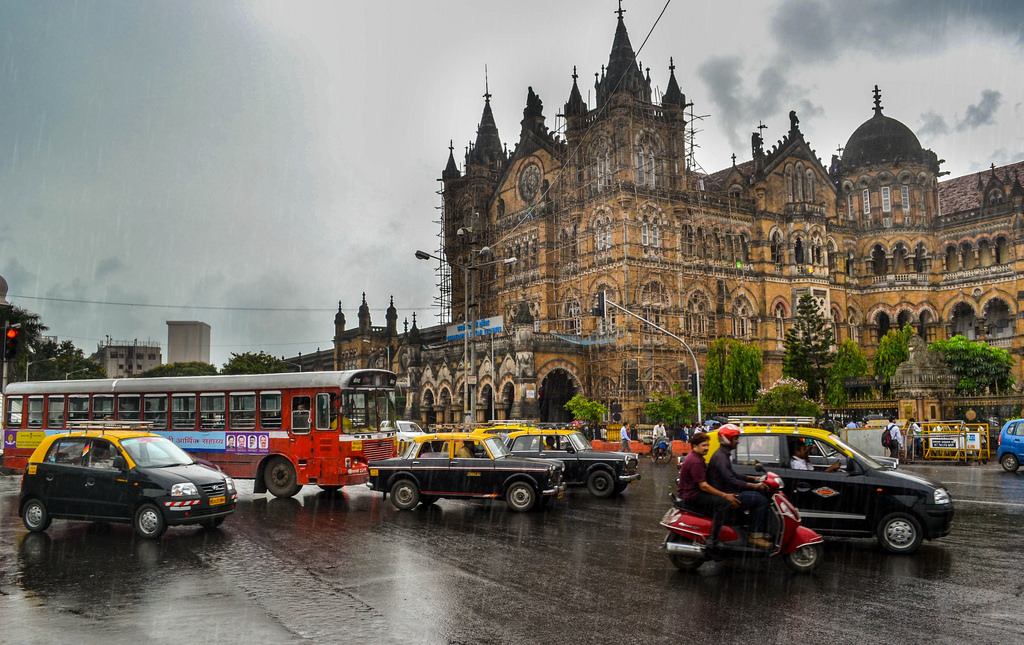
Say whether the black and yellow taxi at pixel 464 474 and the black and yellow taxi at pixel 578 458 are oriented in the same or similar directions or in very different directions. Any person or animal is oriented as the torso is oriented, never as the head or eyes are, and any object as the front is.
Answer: same or similar directions

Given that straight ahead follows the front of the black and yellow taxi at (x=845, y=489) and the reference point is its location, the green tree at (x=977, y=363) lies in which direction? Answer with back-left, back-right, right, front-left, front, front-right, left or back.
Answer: left

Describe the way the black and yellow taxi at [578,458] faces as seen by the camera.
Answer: facing to the right of the viewer

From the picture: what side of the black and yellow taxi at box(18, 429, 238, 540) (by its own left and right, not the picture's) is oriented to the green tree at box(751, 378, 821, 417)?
left

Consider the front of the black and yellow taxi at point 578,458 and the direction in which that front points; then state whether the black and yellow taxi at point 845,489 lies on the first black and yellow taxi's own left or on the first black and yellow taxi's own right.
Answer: on the first black and yellow taxi's own right

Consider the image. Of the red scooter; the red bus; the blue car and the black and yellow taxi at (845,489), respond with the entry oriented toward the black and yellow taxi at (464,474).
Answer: the red bus

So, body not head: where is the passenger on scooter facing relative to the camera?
to the viewer's right

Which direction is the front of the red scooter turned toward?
to the viewer's right

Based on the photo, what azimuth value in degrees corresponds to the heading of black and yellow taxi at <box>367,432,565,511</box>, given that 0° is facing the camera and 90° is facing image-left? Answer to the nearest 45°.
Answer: approximately 270°

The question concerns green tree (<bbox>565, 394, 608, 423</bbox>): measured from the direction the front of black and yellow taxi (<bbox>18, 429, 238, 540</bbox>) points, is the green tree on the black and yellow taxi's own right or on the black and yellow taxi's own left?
on the black and yellow taxi's own left

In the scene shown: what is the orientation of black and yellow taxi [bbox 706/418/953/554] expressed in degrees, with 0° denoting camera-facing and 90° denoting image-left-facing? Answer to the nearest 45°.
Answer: approximately 270°

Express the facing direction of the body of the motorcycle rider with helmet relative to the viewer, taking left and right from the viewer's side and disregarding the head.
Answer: facing to the right of the viewer

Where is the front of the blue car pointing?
to the viewer's right

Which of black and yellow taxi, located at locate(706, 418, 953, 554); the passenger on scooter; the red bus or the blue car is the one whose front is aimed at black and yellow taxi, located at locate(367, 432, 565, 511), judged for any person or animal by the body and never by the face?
the red bus

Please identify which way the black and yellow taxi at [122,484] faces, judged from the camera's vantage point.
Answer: facing the viewer and to the right of the viewer
